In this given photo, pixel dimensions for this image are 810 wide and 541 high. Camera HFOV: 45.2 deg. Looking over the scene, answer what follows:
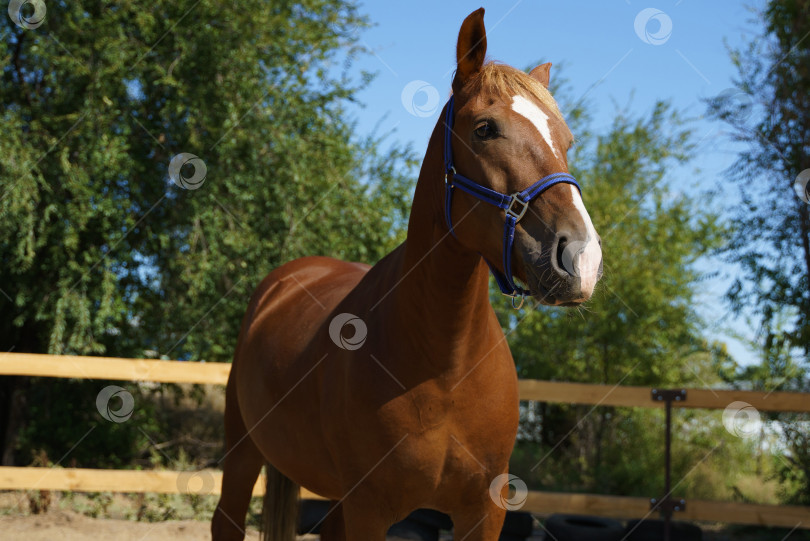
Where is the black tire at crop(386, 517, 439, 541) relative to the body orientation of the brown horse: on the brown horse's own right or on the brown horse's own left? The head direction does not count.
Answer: on the brown horse's own left

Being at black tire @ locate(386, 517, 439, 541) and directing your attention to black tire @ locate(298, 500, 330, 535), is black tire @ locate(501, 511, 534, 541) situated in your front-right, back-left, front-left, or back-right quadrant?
back-right

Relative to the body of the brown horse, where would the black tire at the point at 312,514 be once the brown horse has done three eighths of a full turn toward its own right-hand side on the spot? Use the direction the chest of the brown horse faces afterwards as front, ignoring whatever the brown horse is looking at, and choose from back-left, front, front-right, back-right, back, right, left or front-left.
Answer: right

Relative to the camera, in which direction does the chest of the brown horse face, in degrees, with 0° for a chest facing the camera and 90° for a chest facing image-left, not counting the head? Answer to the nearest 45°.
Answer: approximately 315°

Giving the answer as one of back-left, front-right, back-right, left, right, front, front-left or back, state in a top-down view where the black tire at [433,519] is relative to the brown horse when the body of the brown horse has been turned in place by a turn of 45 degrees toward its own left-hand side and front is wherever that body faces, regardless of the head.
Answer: left

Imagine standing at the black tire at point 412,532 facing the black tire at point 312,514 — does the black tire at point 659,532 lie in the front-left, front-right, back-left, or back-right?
back-right

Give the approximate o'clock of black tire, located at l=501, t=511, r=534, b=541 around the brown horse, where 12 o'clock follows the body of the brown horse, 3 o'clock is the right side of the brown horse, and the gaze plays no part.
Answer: The black tire is roughly at 8 o'clock from the brown horse.

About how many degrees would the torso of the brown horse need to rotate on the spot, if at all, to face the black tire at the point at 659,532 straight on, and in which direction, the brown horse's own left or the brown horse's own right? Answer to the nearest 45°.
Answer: approximately 90° to the brown horse's own left
